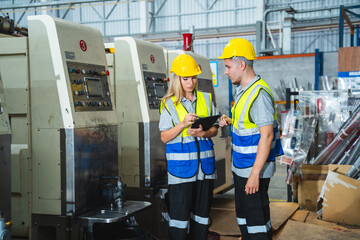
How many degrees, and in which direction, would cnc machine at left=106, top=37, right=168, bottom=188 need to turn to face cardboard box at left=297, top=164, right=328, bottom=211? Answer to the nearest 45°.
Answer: approximately 45° to its left

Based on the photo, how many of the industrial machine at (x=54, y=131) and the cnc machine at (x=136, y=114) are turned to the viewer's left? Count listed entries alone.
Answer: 0

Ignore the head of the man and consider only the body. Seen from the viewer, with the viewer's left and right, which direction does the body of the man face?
facing to the left of the viewer

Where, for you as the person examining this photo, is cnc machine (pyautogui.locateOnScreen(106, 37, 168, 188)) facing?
facing the viewer and to the right of the viewer

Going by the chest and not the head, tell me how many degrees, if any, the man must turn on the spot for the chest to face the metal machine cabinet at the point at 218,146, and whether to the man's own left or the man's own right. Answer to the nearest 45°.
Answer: approximately 90° to the man's own right

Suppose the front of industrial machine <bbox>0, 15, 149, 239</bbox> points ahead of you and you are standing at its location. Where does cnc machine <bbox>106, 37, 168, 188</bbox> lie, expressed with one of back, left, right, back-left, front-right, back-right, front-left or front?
left

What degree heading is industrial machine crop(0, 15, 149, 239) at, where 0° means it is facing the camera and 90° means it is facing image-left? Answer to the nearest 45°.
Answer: approximately 315°

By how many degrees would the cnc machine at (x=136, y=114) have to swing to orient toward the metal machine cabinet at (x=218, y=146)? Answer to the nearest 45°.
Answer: approximately 90° to its left

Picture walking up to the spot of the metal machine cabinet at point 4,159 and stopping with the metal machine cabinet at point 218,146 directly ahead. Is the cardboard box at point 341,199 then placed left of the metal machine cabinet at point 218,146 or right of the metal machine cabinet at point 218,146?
right

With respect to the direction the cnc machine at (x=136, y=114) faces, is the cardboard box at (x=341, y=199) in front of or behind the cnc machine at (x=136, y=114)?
in front

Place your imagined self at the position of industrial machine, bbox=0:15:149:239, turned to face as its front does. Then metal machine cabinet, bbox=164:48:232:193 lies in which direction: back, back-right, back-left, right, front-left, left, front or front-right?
left
